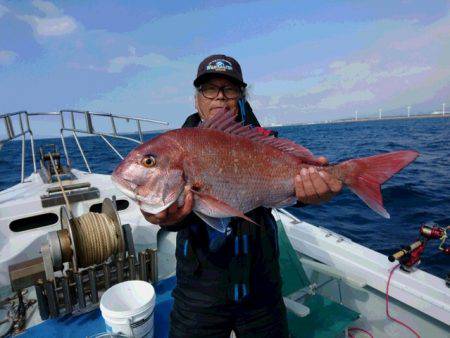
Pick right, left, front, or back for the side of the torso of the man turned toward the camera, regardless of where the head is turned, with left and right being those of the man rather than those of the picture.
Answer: front

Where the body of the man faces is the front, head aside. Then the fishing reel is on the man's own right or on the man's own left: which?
on the man's own left

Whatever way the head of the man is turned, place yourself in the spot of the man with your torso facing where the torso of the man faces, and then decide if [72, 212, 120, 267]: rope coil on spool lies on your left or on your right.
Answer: on your right

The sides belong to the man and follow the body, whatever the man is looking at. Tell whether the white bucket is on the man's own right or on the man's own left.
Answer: on the man's own right
